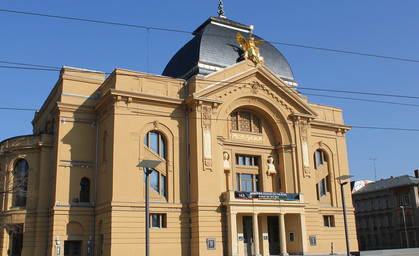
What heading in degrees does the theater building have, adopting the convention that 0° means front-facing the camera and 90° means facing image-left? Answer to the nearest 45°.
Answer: approximately 315°
